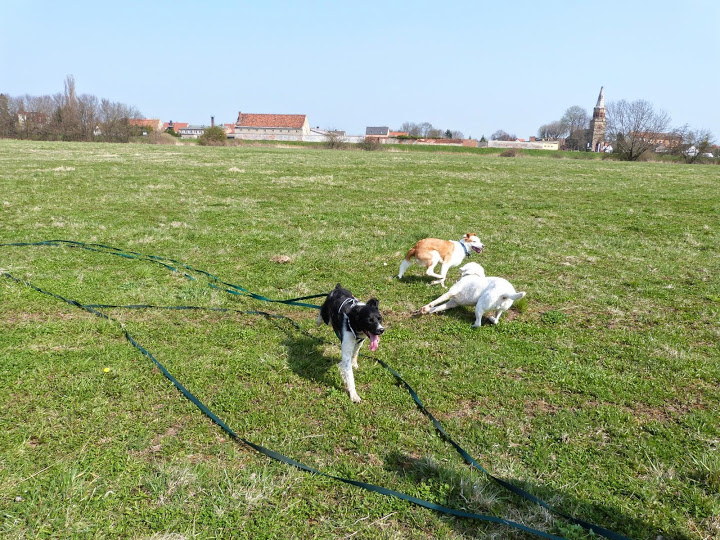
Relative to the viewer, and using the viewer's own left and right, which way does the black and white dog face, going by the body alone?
facing the viewer and to the right of the viewer

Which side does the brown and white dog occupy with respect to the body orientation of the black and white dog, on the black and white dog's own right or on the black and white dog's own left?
on the black and white dog's own left

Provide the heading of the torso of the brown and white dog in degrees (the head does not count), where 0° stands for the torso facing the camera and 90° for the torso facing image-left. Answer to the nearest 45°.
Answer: approximately 270°

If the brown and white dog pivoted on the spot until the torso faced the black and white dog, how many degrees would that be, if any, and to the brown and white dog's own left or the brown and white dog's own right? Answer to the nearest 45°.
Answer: approximately 90° to the brown and white dog's own right

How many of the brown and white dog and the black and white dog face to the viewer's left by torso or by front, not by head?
0
